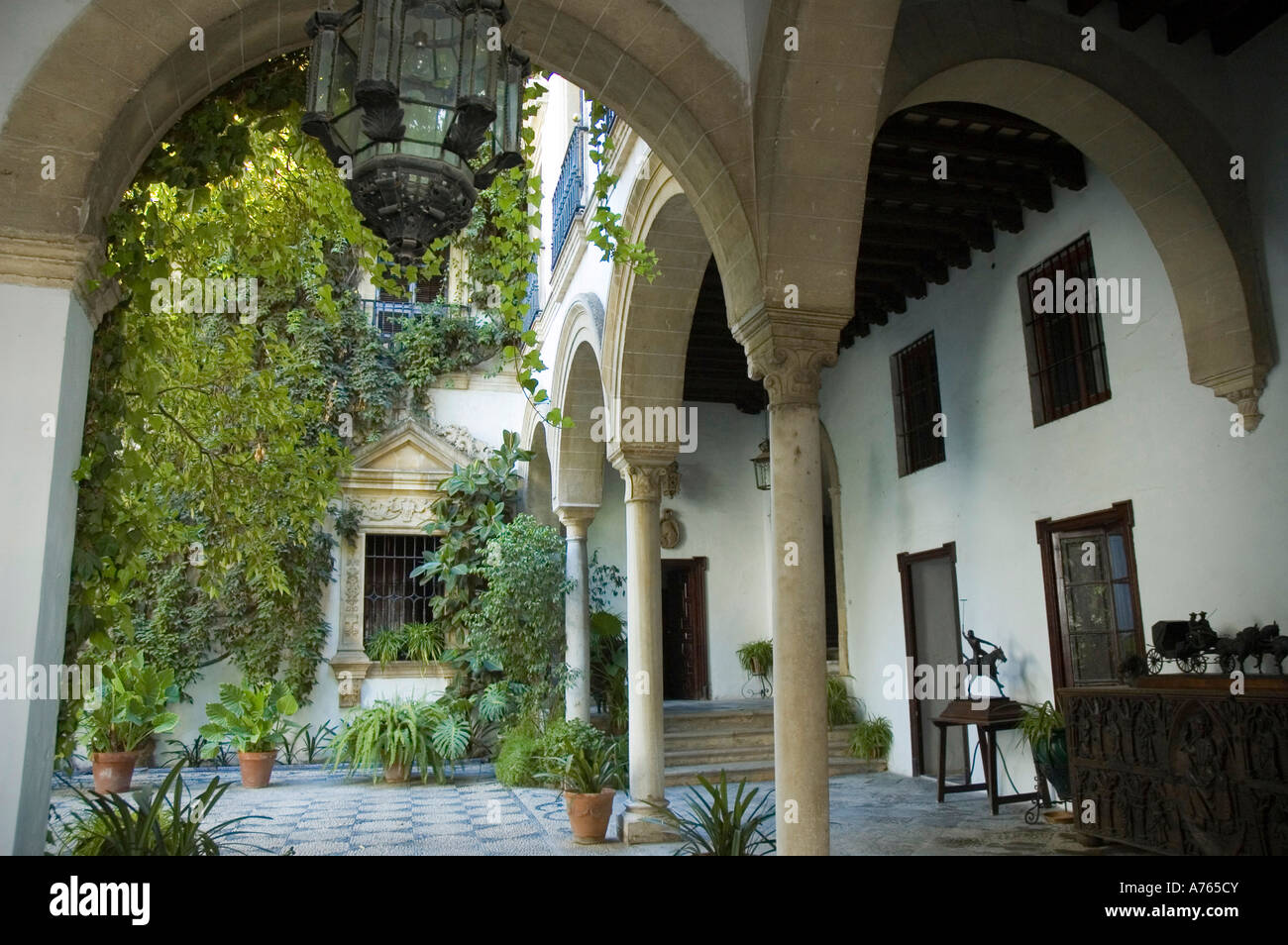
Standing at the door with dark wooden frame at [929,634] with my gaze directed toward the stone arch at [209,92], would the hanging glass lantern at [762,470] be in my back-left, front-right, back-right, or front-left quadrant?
back-right

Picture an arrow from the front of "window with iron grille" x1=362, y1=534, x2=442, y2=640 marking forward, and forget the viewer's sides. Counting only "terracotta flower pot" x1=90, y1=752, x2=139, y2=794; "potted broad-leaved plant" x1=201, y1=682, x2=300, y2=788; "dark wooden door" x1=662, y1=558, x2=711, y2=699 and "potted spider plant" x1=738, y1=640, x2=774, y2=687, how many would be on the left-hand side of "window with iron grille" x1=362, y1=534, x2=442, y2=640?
2

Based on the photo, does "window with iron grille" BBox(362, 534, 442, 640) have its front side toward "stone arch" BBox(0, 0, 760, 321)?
yes

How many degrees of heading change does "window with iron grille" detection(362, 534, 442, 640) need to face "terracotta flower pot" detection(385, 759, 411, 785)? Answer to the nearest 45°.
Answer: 0° — it already faces it

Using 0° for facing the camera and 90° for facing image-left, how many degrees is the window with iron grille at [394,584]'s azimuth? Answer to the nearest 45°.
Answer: approximately 0°

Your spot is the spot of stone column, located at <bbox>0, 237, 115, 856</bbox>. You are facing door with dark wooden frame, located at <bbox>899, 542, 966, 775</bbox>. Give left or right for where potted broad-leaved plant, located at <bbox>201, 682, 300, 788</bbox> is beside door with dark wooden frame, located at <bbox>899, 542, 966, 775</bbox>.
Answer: left

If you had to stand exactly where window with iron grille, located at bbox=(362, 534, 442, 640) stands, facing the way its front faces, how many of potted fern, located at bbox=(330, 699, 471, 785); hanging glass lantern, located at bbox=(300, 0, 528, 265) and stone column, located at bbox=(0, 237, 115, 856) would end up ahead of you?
3

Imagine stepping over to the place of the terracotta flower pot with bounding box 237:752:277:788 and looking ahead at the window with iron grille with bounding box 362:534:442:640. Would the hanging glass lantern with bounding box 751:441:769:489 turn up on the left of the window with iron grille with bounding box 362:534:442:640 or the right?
right
